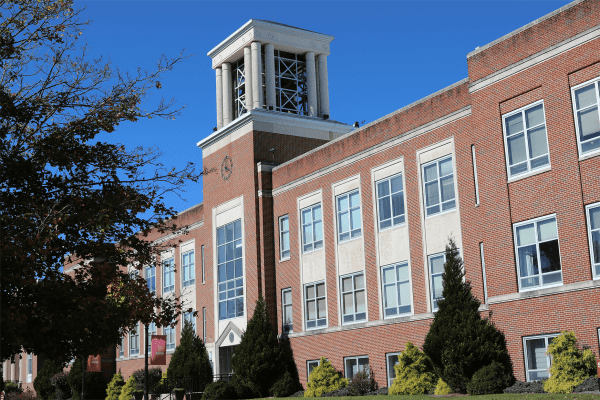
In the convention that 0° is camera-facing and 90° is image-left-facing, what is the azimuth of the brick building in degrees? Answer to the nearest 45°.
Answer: approximately 45°

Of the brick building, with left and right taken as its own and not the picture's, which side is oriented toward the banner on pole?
right

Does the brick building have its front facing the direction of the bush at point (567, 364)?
no
